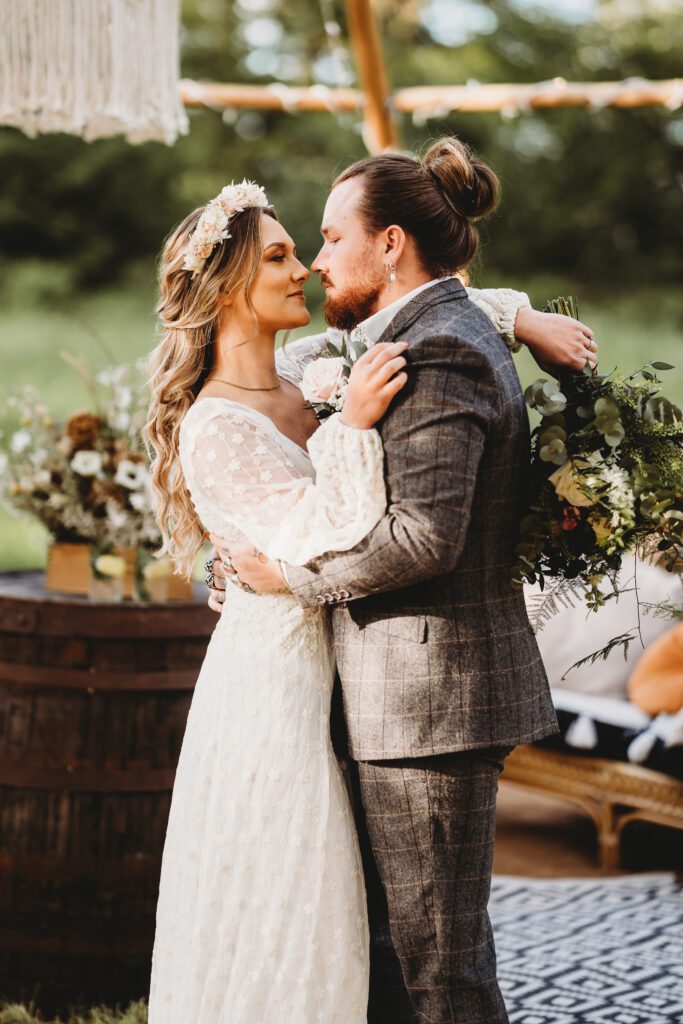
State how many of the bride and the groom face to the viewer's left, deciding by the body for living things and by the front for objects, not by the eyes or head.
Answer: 1

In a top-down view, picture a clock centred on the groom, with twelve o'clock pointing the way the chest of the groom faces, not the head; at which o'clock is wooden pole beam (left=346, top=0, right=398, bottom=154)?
The wooden pole beam is roughly at 3 o'clock from the groom.

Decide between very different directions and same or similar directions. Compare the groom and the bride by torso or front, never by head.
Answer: very different directions

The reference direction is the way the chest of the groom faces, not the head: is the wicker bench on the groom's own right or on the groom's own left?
on the groom's own right

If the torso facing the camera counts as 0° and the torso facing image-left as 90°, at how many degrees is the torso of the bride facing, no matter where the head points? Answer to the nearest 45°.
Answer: approximately 270°

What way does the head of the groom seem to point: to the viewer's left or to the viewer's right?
to the viewer's left

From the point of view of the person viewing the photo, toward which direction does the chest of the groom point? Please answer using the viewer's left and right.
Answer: facing to the left of the viewer
